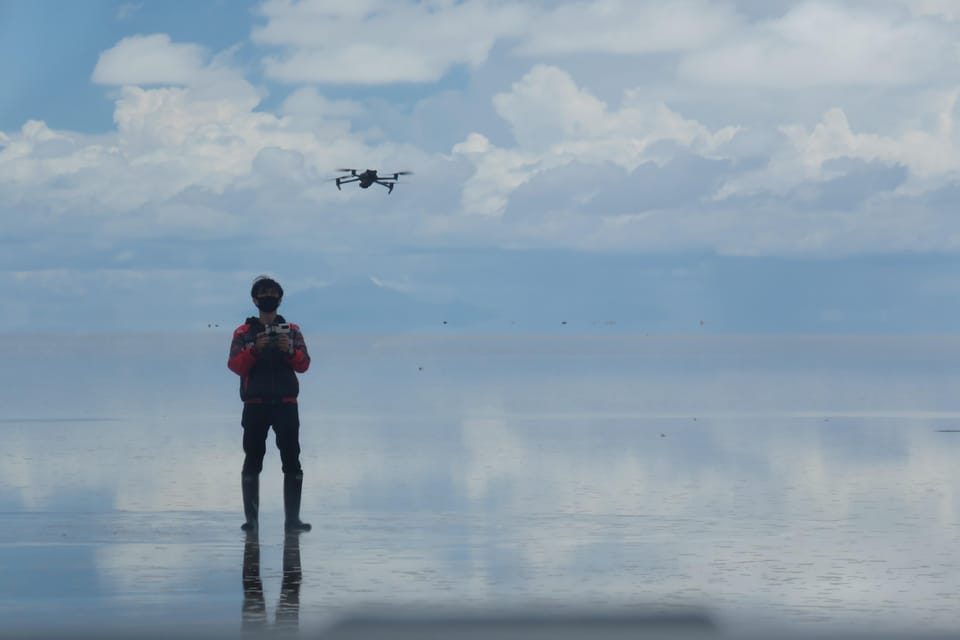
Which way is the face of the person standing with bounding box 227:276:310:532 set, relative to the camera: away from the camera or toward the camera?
toward the camera

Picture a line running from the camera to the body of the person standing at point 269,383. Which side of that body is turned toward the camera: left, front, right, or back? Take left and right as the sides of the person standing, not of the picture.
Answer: front
